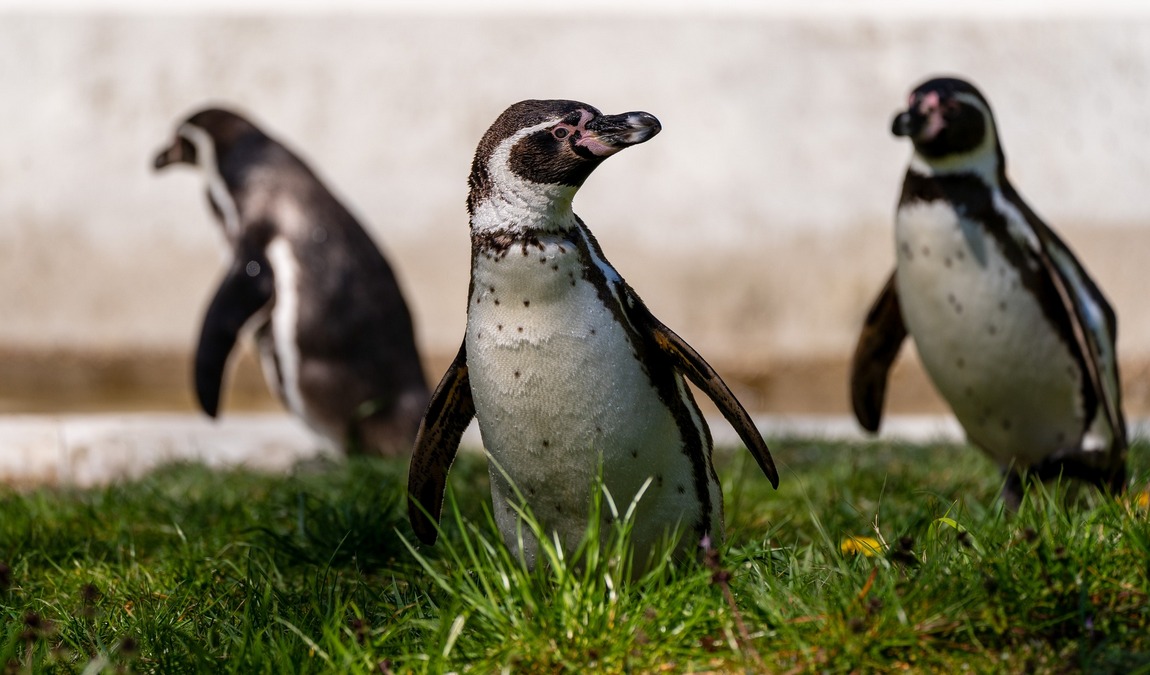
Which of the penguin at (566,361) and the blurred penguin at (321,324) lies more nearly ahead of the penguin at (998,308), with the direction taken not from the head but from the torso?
the penguin

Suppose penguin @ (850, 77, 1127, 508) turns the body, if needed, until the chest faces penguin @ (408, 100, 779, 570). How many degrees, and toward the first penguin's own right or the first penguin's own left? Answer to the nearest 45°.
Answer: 0° — it already faces it

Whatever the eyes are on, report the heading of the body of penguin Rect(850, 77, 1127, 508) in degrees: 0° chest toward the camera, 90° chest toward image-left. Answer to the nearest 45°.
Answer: approximately 45°

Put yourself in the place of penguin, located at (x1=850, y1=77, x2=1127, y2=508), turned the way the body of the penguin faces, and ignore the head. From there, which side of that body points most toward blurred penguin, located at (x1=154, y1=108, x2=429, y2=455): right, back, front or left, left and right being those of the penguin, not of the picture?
right
